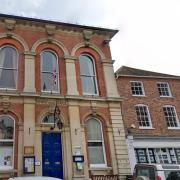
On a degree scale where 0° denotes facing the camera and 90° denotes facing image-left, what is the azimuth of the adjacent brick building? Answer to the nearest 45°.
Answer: approximately 0°
